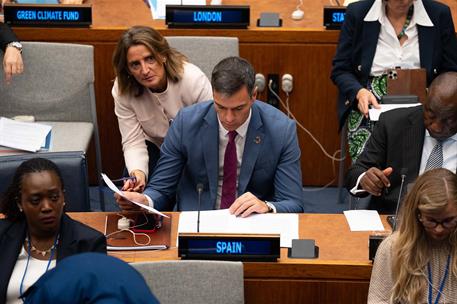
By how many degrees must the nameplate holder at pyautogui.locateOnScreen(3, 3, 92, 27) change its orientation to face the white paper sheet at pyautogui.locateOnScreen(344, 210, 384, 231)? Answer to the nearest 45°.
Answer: approximately 45° to its left

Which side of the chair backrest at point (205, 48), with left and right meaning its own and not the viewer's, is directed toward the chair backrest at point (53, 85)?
right

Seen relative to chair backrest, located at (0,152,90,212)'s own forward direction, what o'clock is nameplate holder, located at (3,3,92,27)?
The nameplate holder is roughly at 6 o'clock from the chair backrest.

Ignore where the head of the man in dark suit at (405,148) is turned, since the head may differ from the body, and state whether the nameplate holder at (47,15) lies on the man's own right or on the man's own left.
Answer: on the man's own right

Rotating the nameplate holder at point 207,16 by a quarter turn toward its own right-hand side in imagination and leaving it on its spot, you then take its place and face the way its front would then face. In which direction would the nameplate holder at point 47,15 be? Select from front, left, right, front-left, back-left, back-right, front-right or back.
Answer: front

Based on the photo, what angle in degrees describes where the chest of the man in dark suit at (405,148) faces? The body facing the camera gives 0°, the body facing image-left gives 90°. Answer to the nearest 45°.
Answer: approximately 0°

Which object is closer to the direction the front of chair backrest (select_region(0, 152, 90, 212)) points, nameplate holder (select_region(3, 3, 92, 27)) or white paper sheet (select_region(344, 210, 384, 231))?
the white paper sheet
